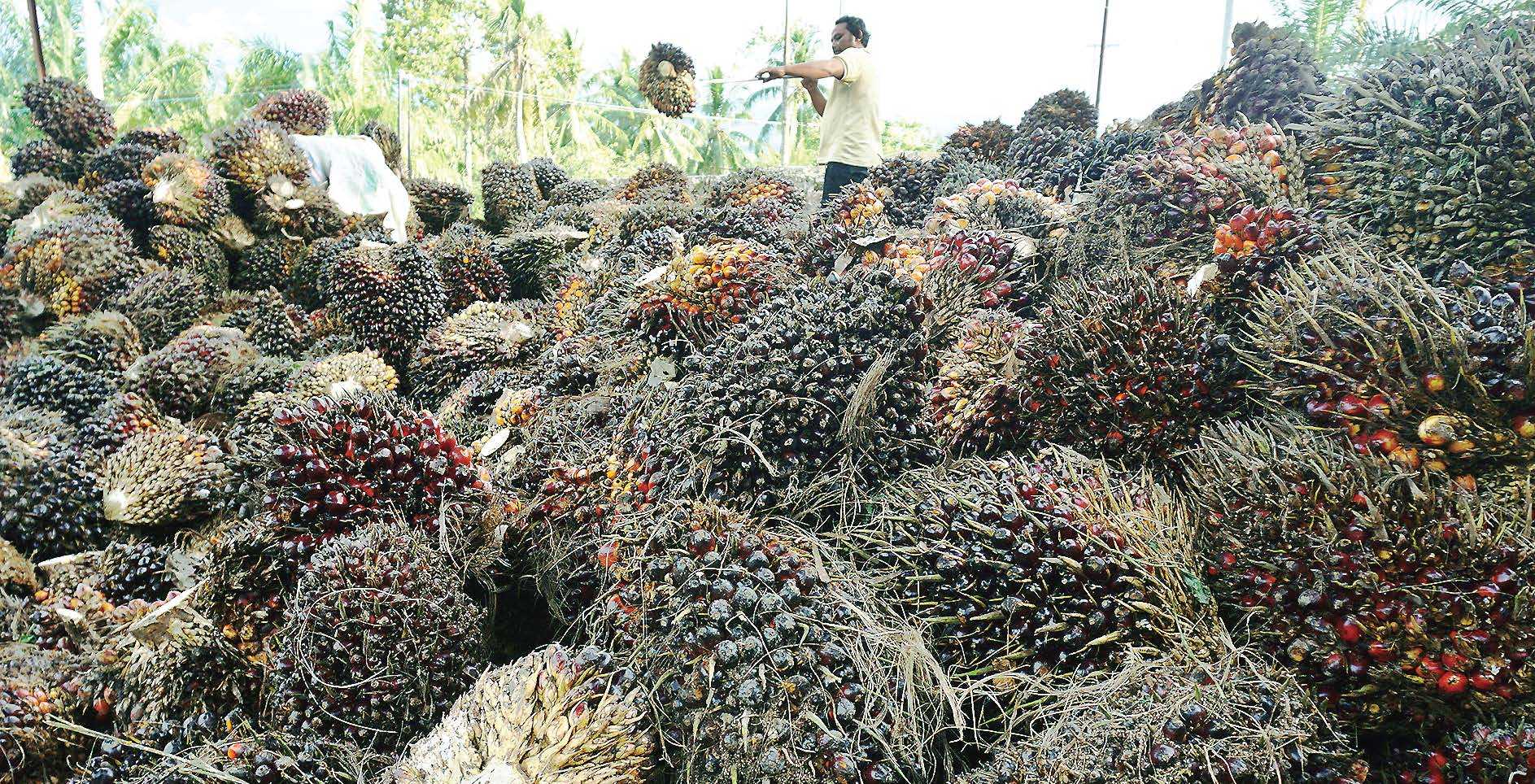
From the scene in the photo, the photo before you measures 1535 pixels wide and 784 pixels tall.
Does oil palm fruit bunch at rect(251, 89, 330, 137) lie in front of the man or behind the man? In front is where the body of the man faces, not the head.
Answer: in front

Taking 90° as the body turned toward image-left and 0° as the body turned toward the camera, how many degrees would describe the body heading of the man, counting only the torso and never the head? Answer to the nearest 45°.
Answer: approximately 90°

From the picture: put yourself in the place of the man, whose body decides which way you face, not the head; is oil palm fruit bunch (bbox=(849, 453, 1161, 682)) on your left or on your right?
on your left

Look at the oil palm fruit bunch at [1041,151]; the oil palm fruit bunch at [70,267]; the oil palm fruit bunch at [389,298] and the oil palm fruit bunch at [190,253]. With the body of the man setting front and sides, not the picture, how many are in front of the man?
3

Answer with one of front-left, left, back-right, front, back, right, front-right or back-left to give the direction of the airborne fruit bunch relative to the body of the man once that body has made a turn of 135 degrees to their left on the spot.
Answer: back

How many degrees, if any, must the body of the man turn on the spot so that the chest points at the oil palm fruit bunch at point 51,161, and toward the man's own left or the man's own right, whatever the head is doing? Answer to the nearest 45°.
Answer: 0° — they already face it

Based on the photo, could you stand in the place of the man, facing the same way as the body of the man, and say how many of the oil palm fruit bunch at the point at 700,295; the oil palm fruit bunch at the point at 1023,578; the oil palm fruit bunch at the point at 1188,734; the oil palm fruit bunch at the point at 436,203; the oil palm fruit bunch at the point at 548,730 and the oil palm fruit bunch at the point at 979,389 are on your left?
5

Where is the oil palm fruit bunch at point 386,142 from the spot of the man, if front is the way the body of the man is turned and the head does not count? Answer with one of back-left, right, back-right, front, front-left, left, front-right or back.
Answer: front-right

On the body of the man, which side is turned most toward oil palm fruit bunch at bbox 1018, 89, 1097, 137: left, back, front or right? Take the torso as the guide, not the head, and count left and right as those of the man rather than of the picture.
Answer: back

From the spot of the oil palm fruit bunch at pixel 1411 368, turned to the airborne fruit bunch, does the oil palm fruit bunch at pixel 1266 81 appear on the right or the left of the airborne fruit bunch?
right

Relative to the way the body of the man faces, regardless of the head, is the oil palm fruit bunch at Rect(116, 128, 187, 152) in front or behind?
in front

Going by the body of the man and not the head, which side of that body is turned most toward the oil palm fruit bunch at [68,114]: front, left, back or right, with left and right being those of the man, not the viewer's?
front

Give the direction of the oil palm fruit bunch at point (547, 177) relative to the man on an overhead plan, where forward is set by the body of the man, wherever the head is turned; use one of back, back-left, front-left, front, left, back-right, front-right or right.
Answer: front-right
